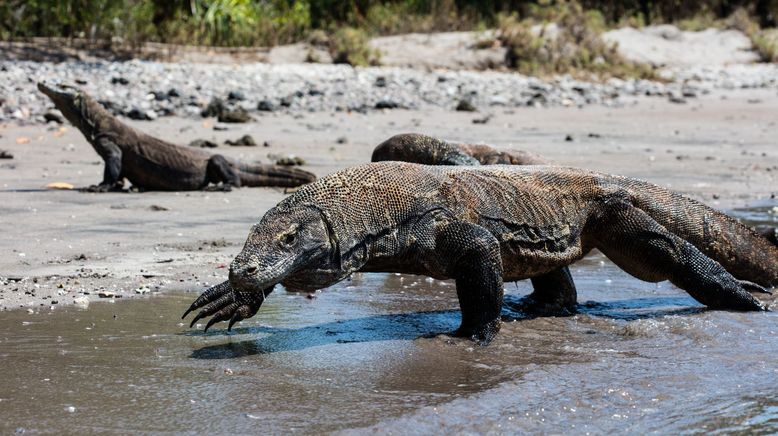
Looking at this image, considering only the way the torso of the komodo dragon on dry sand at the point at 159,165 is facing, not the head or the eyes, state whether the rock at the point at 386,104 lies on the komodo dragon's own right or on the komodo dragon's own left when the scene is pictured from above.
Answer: on the komodo dragon's own right

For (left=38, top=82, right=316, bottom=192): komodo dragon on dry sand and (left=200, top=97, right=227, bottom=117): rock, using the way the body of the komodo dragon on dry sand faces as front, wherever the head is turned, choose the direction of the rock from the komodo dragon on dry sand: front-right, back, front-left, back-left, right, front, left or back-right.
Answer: right

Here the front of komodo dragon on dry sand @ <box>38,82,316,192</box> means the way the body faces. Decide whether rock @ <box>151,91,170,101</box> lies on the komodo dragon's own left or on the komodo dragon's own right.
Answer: on the komodo dragon's own right

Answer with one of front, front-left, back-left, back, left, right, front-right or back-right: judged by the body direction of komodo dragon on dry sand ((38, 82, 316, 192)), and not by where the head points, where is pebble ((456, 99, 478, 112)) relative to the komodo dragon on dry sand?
back-right

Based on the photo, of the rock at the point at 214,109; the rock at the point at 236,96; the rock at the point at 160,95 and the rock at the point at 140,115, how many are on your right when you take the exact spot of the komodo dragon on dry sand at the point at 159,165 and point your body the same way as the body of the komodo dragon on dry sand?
4

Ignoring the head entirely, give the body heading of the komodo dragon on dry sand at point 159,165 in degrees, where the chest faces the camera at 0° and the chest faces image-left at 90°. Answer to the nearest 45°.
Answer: approximately 90°

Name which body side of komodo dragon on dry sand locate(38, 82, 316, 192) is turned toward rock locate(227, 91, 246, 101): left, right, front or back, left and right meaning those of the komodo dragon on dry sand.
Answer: right

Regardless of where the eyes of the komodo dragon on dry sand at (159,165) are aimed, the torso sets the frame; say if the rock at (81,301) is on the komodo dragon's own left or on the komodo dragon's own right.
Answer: on the komodo dragon's own left

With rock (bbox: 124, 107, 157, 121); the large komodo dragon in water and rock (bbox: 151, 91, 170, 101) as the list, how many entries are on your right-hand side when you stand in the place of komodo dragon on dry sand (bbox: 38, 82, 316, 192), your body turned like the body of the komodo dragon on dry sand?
2

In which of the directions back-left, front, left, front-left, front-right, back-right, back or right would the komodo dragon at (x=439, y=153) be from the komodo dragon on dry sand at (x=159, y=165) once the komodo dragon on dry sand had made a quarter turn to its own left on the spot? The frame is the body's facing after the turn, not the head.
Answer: front-left

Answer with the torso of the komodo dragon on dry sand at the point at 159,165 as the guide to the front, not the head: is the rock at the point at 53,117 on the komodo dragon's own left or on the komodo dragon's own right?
on the komodo dragon's own right

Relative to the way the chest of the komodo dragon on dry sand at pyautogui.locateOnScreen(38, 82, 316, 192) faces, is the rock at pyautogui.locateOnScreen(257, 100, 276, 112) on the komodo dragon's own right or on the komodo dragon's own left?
on the komodo dragon's own right

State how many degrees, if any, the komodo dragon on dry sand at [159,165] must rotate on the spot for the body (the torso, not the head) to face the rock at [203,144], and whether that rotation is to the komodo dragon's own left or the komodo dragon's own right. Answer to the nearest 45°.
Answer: approximately 90° to the komodo dragon's own right

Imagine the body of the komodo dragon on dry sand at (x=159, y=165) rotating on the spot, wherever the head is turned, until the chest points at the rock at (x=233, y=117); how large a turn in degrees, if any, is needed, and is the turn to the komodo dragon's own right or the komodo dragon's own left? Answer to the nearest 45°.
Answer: approximately 90° to the komodo dragon's own right
